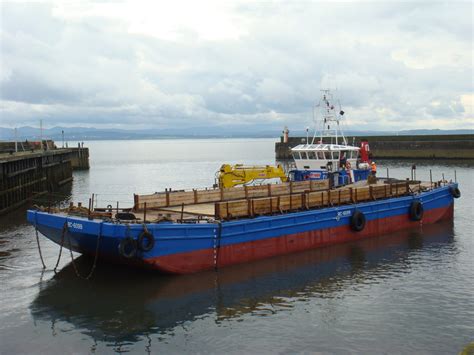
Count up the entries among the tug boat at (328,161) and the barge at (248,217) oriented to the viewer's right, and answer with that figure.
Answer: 0

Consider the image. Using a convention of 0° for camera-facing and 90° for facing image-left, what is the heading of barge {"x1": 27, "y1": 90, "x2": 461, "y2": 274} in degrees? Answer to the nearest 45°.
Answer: approximately 45°

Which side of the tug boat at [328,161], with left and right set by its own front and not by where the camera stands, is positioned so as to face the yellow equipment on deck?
front

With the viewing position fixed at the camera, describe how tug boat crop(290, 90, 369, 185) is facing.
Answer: facing the viewer and to the left of the viewer
